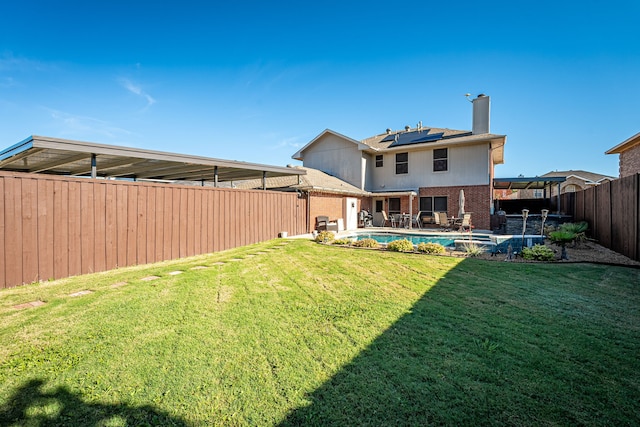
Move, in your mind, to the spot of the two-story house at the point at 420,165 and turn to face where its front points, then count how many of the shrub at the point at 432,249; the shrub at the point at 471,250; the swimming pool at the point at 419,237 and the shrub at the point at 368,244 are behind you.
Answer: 4

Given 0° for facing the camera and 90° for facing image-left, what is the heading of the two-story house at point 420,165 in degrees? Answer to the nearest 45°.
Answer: approximately 180°

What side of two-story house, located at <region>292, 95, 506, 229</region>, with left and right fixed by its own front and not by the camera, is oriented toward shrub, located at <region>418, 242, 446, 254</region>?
back

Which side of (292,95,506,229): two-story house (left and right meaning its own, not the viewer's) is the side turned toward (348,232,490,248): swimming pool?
back

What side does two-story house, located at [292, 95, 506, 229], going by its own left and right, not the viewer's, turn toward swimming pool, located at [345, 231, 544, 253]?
back

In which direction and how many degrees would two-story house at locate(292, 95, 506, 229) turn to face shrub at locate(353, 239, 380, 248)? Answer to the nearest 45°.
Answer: approximately 180°

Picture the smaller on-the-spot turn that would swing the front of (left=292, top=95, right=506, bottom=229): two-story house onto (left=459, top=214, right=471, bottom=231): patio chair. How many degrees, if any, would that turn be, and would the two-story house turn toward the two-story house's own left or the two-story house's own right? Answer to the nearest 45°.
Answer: approximately 135° to the two-story house's own right
